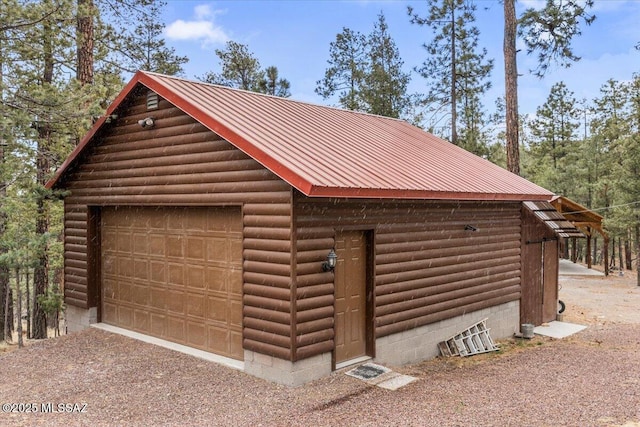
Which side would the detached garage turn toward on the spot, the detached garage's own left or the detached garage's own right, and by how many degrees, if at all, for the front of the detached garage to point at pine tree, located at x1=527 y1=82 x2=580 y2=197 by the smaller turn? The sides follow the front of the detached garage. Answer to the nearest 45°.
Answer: approximately 180°

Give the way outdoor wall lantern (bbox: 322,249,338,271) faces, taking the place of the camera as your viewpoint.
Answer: facing the viewer and to the right of the viewer

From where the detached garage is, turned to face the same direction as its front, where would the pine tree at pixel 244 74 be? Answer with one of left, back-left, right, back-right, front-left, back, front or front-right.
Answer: back-right

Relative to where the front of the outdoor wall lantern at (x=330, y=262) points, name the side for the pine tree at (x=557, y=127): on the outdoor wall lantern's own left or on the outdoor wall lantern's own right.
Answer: on the outdoor wall lantern's own left

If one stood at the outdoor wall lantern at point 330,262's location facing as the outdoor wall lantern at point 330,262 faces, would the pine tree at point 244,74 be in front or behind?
behind

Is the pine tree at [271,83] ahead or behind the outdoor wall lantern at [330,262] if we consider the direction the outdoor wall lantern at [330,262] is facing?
behind

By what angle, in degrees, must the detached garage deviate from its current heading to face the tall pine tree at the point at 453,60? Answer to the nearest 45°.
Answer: approximately 180°

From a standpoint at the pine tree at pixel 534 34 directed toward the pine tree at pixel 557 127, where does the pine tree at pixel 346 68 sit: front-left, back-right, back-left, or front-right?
front-left

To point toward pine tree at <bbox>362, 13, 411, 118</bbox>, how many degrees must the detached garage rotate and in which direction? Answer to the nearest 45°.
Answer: approximately 135° to its right

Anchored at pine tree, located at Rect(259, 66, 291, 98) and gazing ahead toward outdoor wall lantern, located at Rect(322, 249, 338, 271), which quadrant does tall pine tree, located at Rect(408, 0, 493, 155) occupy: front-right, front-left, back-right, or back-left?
front-left

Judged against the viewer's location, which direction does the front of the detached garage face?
facing the viewer and to the left of the viewer

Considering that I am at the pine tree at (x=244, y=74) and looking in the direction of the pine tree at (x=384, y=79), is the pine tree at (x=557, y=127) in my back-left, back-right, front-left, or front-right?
front-left

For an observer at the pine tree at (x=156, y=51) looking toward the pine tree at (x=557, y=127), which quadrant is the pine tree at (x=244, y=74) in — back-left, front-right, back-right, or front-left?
front-left
